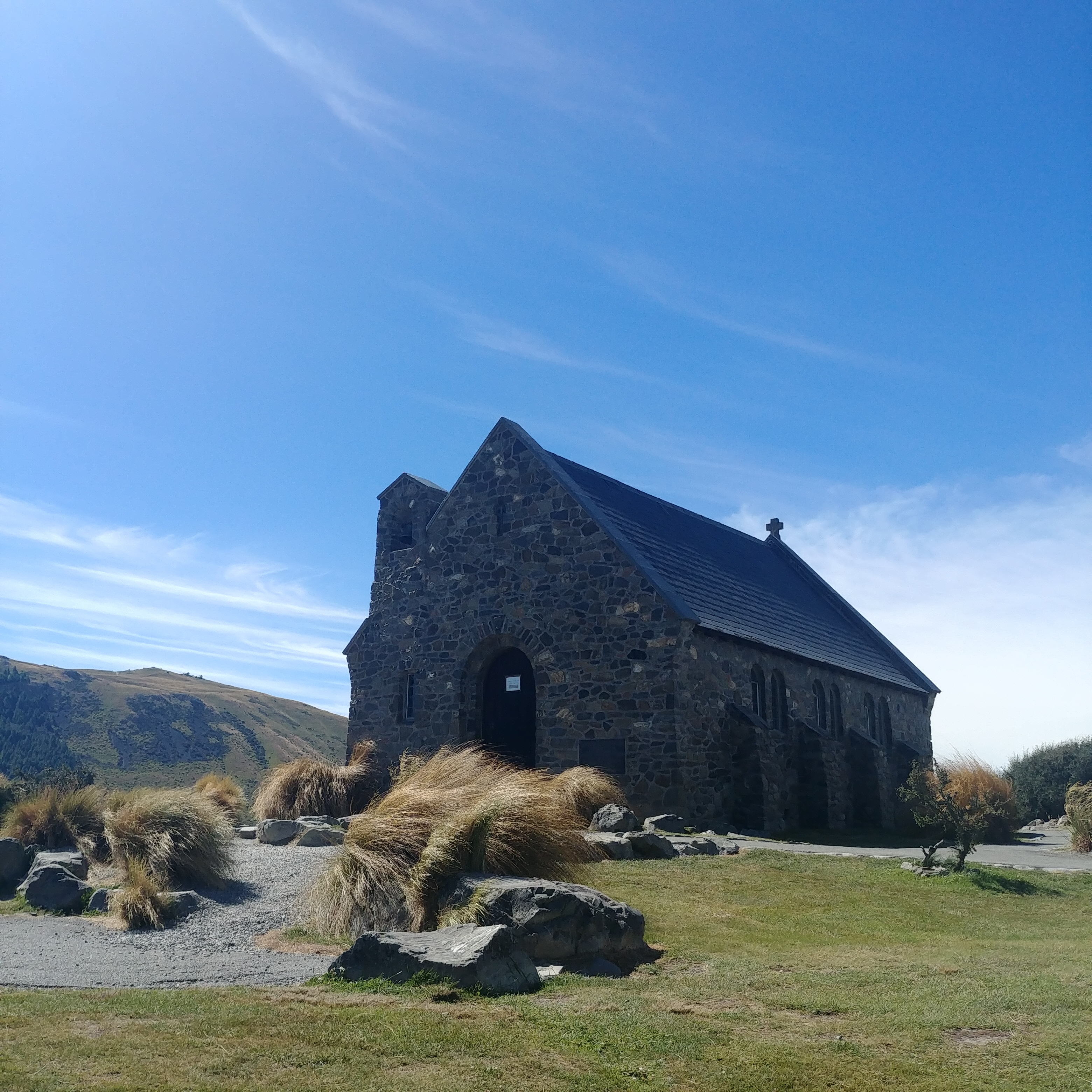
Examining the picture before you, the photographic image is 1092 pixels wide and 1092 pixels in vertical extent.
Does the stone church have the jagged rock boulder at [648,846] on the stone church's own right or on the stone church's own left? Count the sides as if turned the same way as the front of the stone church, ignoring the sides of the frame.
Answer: on the stone church's own left

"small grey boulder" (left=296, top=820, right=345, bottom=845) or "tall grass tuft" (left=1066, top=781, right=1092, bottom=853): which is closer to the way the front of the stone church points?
the small grey boulder

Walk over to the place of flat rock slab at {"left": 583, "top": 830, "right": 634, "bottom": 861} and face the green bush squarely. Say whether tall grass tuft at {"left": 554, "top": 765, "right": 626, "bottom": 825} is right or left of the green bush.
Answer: left

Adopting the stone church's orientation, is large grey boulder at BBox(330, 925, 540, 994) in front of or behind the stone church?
in front

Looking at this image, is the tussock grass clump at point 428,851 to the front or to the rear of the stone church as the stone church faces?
to the front

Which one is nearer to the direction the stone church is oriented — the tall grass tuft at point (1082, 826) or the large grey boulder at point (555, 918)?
the large grey boulder

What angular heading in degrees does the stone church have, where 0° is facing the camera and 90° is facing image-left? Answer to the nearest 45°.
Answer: approximately 45°

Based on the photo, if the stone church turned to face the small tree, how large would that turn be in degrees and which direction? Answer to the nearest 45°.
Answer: approximately 90° to its left

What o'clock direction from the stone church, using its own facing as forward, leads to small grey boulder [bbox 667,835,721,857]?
The small grey boulder is roughly at 10 o'clock from the stone church.

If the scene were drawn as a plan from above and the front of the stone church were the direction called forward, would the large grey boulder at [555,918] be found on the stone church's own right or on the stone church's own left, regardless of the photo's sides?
on the stone church's own left

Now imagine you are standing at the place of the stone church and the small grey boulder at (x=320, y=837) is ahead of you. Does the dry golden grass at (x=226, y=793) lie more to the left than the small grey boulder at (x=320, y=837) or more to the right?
right
